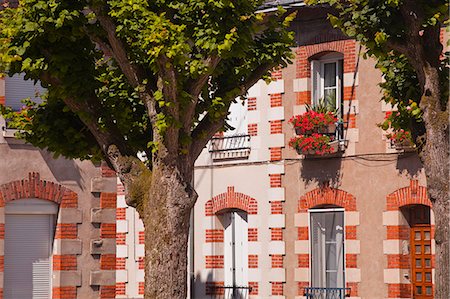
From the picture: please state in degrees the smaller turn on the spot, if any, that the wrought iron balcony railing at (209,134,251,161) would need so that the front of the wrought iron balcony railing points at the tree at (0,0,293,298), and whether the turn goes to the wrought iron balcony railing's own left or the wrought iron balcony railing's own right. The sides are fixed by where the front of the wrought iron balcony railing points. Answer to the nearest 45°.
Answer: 0° — it already faces it

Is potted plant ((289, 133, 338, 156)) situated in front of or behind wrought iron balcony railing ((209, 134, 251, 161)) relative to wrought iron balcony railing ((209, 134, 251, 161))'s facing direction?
in front

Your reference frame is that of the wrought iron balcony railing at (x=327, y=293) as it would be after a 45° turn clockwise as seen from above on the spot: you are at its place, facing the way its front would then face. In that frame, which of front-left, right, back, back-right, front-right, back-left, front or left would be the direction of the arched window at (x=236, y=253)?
right

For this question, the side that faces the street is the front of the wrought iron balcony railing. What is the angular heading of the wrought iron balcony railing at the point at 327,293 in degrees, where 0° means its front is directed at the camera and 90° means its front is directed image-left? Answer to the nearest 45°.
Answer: approximately 0°

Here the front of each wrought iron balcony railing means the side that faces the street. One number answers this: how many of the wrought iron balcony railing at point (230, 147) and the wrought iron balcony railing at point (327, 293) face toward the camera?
2
